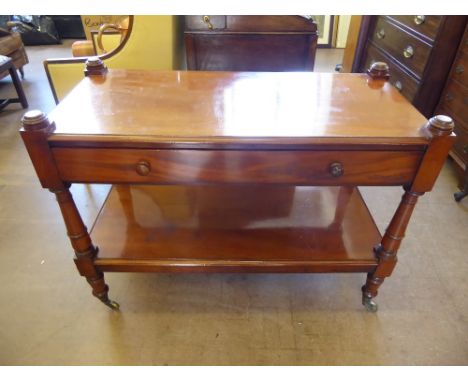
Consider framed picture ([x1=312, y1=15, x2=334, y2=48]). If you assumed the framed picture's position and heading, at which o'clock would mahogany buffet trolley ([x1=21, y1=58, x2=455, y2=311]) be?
The mahogany buffet trolley is roughly at 12 o'clock from the framed picture.

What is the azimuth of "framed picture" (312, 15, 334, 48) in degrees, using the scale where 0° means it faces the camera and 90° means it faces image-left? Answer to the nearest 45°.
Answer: approximately 0°

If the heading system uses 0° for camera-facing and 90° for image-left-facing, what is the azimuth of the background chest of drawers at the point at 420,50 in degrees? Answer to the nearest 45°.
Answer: approximately 45°
